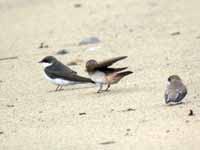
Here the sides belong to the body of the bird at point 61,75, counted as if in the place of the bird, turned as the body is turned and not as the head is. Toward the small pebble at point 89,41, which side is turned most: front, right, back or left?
right

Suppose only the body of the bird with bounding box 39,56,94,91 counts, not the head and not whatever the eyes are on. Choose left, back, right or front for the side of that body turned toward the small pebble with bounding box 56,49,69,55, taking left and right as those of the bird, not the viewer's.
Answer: right

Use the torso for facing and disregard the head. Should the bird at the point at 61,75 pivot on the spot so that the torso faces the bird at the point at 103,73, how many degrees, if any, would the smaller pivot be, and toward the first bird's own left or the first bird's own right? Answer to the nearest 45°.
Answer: approximately 135° to the first bird's own left

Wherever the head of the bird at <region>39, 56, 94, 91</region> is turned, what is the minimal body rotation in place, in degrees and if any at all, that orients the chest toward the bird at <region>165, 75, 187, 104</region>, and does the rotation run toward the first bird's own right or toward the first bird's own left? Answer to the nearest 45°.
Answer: approximately 135° to the first bird's own left

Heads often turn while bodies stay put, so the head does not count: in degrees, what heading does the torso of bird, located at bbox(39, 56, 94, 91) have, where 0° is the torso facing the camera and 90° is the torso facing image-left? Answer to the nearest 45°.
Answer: approximately 90°
